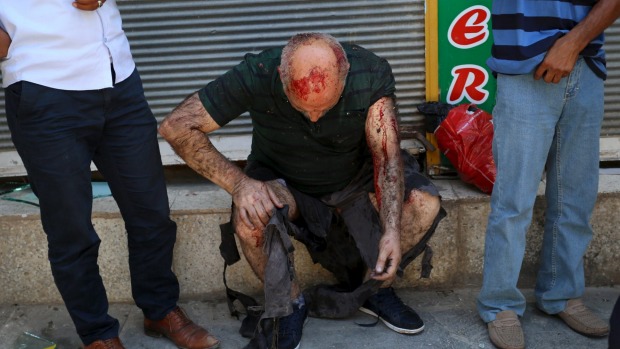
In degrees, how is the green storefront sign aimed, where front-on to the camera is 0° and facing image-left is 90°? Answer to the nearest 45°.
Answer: approximately 0°
